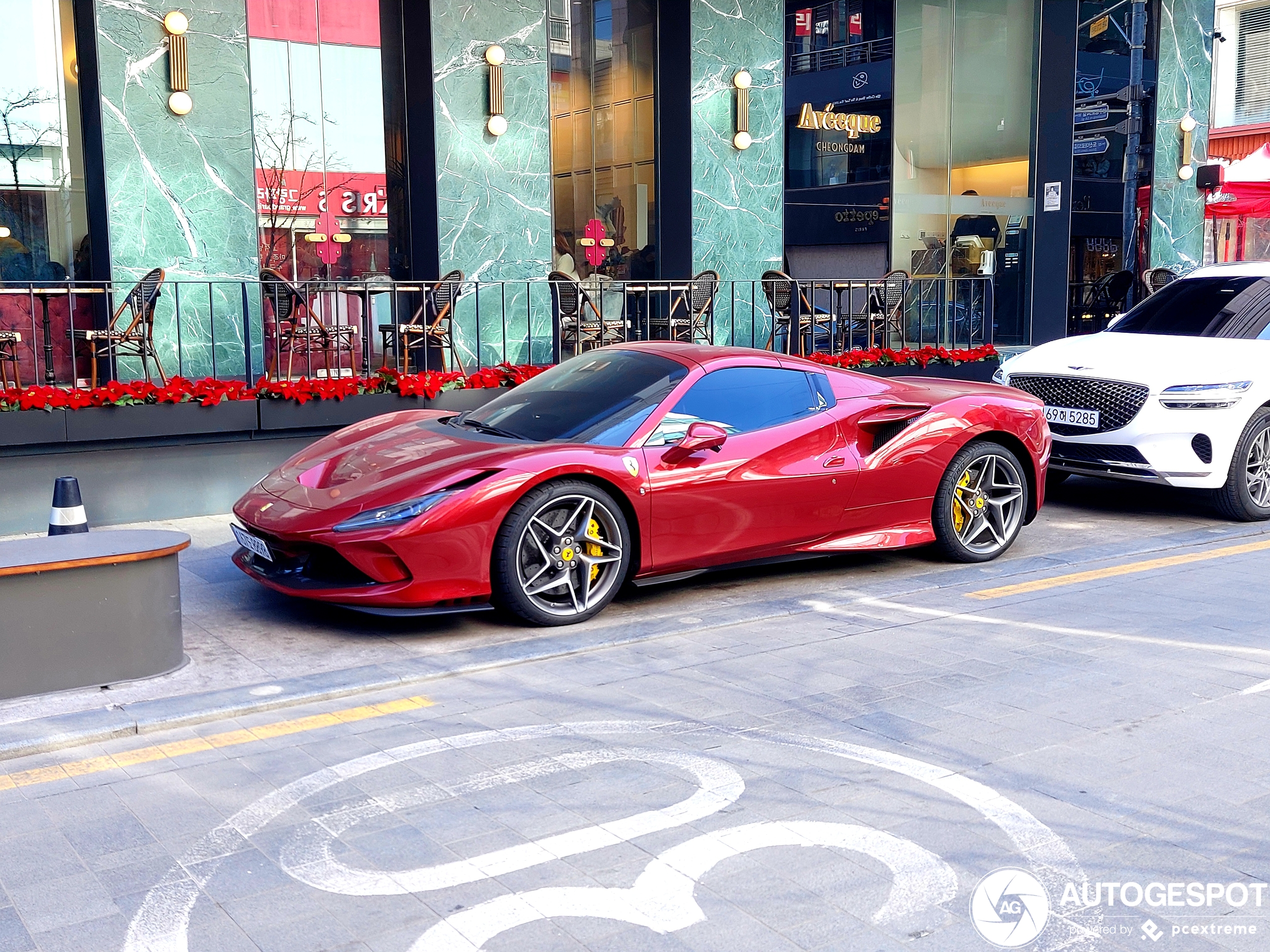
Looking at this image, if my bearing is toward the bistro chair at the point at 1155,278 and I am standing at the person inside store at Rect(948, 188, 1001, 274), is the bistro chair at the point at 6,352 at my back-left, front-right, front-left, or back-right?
back-right

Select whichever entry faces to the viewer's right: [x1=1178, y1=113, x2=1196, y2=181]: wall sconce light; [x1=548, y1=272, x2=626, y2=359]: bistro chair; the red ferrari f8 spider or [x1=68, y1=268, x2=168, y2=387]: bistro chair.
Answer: [x1=548, y1=272, x2=626, y2=359]: bistro chair

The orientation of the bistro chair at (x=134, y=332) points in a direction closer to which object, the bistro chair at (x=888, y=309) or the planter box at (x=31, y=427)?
the planter box

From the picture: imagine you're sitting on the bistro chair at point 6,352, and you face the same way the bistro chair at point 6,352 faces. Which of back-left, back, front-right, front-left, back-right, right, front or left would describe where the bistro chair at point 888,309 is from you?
front

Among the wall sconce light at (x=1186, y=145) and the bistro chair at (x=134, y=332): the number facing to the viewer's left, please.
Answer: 1

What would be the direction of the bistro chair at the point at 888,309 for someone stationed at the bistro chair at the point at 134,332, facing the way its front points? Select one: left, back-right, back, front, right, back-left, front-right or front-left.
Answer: back

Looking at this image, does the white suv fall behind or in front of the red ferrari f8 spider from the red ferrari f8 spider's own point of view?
behind

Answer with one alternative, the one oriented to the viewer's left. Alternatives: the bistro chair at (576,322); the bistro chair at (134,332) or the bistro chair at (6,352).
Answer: the bistro chair at (134,332)

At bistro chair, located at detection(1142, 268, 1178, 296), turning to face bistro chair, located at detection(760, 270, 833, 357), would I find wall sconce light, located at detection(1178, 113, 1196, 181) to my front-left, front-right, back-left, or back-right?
back-right

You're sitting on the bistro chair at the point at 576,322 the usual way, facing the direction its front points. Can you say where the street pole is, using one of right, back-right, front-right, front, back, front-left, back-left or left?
front-left

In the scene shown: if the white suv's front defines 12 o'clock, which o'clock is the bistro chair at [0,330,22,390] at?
The bistro chair is roughly at 1 o'clock from the white suv.

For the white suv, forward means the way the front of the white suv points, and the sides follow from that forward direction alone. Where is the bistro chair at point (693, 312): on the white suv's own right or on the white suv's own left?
on the white suv's own right

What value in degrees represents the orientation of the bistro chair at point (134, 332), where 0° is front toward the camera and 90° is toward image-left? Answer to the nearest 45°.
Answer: approximately 90°

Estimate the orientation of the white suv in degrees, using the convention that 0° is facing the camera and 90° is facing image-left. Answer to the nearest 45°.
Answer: approximately 45°

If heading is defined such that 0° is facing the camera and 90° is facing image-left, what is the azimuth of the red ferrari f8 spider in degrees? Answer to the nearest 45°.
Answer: approximately 45°

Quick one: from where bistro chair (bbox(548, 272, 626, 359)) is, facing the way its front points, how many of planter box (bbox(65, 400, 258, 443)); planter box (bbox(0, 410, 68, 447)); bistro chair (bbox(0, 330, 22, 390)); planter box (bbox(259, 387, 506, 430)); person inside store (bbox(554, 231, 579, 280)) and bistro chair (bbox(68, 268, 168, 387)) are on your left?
1

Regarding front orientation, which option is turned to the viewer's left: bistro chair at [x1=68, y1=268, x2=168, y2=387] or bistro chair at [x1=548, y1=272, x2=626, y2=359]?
bistro chair at [x1=68, y1=268, x2=168, y2=387]

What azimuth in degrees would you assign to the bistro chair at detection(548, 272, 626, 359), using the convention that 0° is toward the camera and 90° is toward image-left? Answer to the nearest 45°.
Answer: approximately 270°

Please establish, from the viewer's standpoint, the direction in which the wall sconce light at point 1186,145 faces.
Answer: facing the viewer

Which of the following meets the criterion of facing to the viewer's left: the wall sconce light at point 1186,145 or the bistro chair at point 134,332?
the bistro chair

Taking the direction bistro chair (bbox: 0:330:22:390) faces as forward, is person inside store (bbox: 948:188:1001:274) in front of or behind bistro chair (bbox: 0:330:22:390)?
in front
